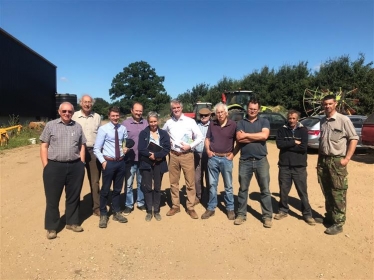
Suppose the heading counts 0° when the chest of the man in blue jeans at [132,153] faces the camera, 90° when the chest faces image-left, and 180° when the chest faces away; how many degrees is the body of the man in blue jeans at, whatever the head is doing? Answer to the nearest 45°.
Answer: approximately 0°

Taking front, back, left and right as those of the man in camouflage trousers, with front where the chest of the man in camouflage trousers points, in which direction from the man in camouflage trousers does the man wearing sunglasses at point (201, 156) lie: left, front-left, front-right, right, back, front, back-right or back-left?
front-right

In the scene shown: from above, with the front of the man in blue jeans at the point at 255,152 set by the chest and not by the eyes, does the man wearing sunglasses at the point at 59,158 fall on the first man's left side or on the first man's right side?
on the first man's right side

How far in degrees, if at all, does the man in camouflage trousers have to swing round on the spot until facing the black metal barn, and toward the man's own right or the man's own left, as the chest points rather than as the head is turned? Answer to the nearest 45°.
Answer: approximately 90° to the man's own right

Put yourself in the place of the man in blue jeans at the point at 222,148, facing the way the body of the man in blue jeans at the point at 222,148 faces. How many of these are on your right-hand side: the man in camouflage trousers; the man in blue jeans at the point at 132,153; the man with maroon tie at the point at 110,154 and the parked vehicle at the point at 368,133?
2

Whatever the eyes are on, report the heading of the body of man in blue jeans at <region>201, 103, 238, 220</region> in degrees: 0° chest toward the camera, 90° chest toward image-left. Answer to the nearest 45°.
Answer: approximately 0°

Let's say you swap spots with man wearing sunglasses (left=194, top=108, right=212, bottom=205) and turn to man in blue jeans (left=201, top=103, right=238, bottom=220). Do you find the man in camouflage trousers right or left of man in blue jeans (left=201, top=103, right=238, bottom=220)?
left

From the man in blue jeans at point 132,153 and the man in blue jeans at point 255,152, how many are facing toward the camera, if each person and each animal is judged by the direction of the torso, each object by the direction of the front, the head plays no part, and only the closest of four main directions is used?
2
